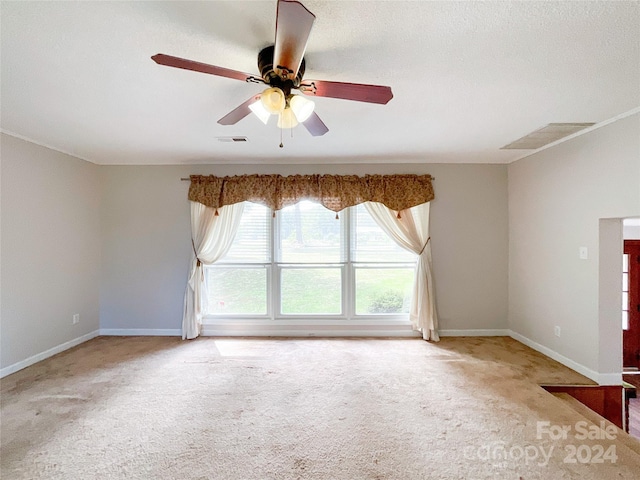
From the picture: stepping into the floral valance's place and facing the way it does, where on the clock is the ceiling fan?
The ceiling fan is roughly at 12 o'clock from the floral valance.

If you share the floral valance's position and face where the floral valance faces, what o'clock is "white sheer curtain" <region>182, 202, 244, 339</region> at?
The white sheer curtain is roughly at 3 o'clock from the floral valance.

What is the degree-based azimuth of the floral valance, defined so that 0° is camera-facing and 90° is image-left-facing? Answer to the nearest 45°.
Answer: approximately 0°

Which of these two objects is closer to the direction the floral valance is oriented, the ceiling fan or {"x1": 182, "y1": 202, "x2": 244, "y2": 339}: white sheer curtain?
the ceiling fan

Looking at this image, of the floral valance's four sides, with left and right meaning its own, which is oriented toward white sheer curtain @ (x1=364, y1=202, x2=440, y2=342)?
left

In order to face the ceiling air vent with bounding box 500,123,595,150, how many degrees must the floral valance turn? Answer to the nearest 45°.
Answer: approximately 45° to its left
